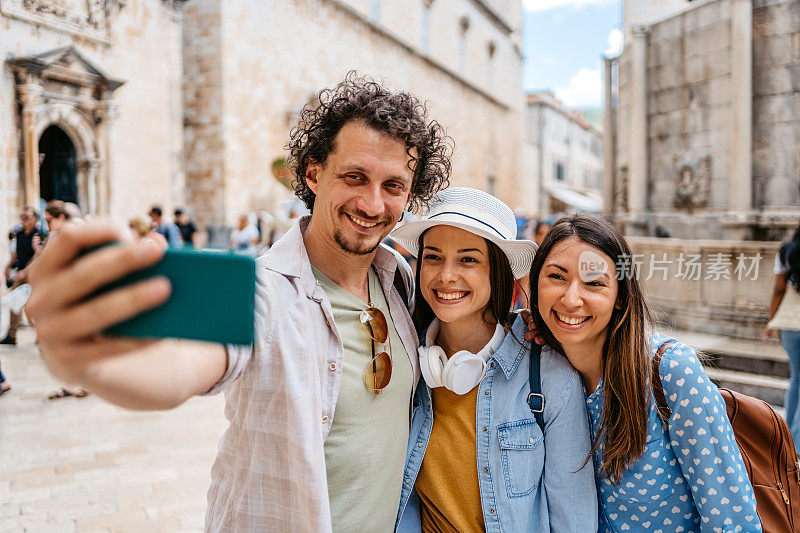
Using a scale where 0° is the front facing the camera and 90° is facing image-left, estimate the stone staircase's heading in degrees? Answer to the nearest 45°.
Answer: approximately 45°

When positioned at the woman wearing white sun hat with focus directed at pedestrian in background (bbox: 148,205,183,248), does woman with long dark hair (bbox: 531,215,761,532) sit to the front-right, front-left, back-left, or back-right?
back-right

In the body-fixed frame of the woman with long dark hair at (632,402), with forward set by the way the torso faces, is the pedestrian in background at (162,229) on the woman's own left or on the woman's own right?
on the woman's own right

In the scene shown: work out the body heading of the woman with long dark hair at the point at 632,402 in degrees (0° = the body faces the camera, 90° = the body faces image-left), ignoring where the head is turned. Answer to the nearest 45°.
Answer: approximately 45°

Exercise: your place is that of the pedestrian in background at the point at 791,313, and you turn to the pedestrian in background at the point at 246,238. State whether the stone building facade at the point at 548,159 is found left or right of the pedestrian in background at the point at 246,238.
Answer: right
